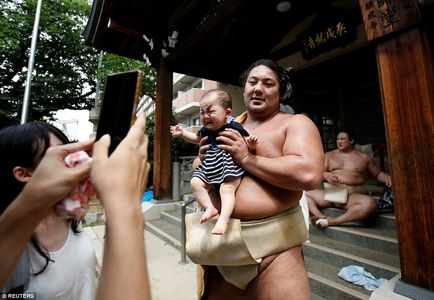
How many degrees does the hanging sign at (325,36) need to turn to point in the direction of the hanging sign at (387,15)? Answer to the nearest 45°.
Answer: approximately 45° to its left

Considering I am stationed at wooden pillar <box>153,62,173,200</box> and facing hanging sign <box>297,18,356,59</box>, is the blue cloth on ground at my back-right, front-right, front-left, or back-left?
front-right

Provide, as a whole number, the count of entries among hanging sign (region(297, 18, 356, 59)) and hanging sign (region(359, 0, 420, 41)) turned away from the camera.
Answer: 0

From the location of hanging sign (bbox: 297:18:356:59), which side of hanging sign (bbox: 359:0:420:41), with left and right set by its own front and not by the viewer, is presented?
right

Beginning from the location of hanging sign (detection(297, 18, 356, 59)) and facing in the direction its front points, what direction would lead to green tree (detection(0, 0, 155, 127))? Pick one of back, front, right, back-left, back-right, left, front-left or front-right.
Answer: front-right

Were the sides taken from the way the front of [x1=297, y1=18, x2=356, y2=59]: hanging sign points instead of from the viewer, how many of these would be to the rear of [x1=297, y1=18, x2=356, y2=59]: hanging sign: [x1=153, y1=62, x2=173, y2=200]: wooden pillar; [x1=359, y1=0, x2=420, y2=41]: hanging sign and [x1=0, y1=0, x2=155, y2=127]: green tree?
0

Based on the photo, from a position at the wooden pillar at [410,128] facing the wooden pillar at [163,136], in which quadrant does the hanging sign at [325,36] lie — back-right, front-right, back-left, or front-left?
front-right

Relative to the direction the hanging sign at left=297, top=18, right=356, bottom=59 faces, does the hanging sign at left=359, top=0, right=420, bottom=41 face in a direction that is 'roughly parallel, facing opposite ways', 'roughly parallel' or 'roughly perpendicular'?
roughly parallel

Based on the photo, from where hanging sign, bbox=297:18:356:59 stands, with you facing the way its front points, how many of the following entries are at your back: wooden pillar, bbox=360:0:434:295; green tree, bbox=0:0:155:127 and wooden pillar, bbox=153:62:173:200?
0

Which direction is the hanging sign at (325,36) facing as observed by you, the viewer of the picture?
facing the viewer and to the left of the viewer

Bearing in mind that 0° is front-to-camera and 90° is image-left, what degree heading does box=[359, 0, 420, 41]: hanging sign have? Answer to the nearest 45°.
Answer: approximately 45°

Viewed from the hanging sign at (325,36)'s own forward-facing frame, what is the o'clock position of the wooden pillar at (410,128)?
The wooden pillar is roughly at 10 o'clock from the hanging sign.
